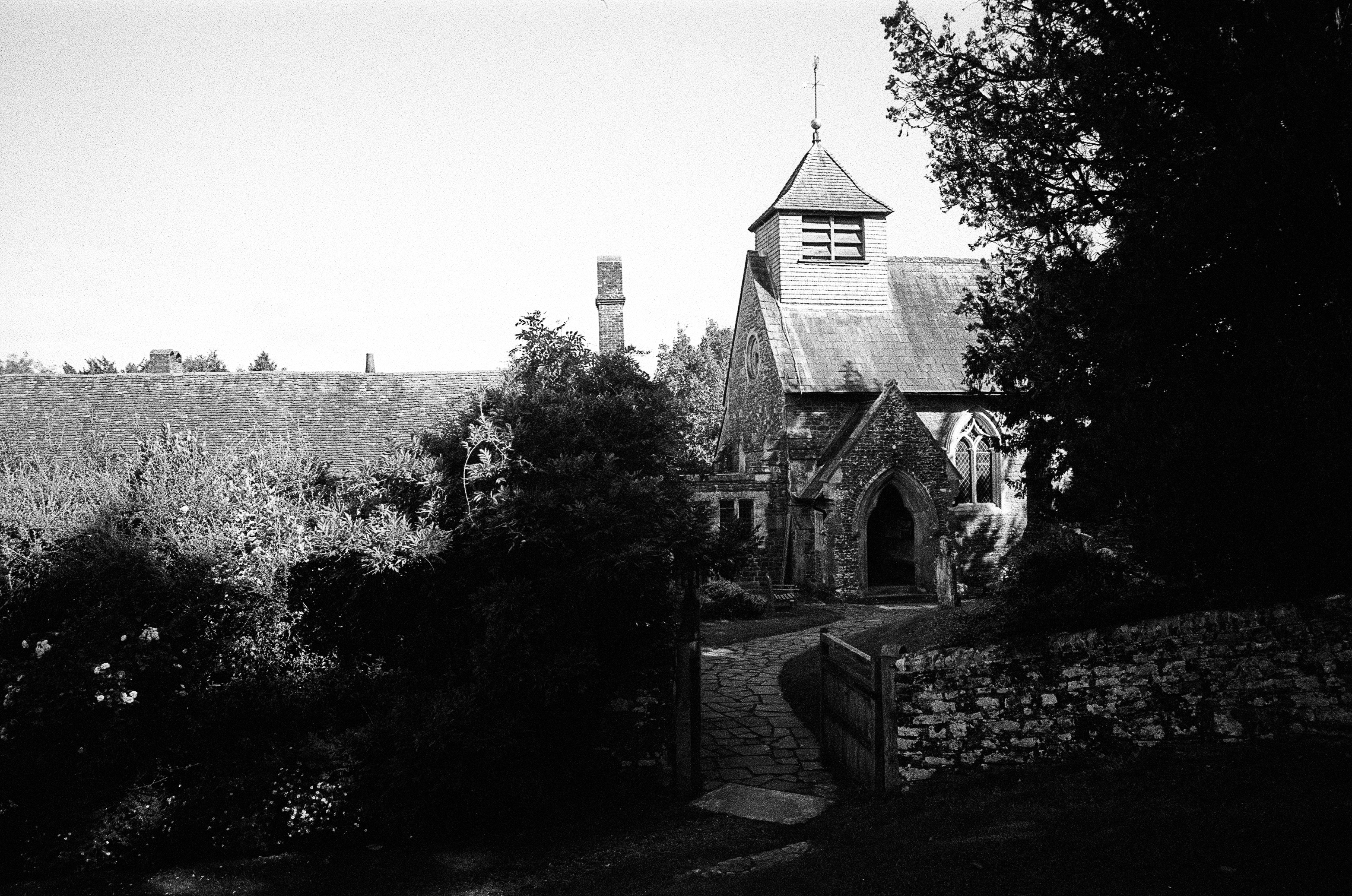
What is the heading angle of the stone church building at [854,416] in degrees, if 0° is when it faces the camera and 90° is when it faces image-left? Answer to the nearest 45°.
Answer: approximately 0°

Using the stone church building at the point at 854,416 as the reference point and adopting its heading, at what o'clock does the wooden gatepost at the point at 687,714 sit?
The wooden gatepost is roughly at 12 o'clock from the stone church building.

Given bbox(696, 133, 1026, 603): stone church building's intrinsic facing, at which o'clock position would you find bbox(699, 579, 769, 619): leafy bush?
The leafy bush is roughly at 1 o'clock from the stone church building.
